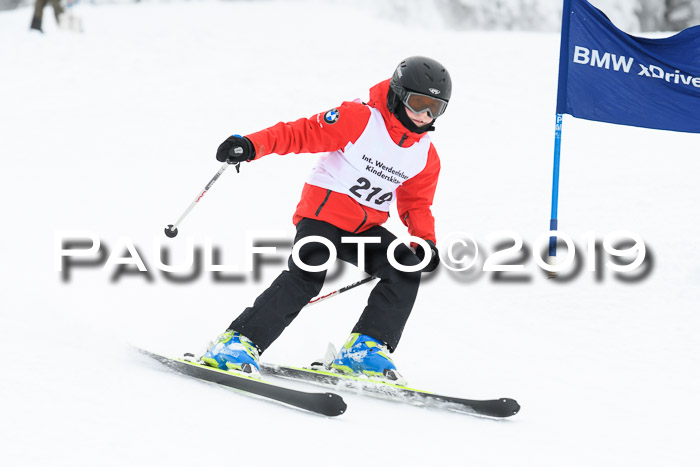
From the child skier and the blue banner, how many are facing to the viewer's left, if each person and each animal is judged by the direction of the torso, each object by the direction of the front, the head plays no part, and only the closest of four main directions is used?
0

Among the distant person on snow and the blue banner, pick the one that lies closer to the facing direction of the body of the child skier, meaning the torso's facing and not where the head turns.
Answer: the blue banner

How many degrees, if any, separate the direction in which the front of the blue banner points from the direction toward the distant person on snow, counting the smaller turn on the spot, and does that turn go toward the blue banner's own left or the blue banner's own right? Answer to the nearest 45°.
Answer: approximately 135° to the blue banner's own right

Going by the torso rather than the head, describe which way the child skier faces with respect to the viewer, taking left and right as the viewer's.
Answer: facing the viewer and to the right of the viewer

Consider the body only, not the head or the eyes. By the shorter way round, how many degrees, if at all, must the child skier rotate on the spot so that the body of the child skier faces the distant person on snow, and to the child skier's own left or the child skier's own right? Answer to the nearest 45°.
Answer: approximately 180°

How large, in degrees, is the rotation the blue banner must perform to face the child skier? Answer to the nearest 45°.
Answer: approximately 45° to its right

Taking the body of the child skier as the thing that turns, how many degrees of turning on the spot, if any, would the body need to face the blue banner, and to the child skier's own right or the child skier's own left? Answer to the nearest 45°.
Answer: approximately 90° to the child skier's own left

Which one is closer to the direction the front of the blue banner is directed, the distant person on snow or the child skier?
the child skier
